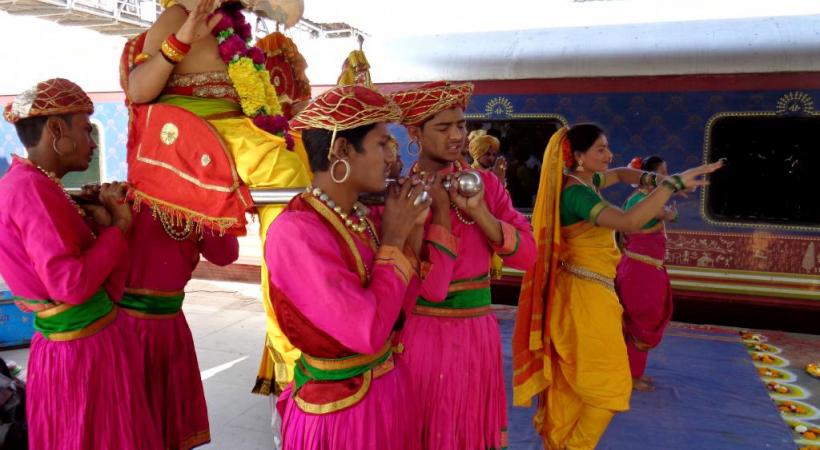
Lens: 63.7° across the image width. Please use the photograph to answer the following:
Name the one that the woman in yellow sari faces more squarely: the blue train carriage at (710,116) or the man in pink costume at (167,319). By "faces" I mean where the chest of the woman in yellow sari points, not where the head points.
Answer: the blue train carriage

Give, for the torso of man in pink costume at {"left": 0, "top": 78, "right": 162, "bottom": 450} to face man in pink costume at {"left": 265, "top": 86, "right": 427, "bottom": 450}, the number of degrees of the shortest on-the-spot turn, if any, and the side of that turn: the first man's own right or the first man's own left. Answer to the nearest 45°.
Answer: approximately 45° to the first man's own right

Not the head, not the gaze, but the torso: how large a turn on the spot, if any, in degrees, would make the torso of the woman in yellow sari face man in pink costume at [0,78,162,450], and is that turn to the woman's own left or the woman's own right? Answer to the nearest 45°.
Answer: approximately 135° to the woman's own right

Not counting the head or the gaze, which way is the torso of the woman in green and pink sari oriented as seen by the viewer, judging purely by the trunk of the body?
to the viewer's right

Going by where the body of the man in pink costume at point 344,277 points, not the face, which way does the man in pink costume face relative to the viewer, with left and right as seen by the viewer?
facing to the right of the viewer

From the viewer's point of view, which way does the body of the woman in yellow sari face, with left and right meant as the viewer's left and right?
facing to the right of the viewer

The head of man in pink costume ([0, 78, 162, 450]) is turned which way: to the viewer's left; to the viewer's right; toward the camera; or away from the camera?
to the viewer's right

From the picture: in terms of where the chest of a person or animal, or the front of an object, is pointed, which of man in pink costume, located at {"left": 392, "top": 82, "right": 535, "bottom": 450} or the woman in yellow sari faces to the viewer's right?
the woman in yellow sari

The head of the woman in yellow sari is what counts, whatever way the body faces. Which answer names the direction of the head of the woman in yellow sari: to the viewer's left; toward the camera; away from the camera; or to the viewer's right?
to the viewer's right
